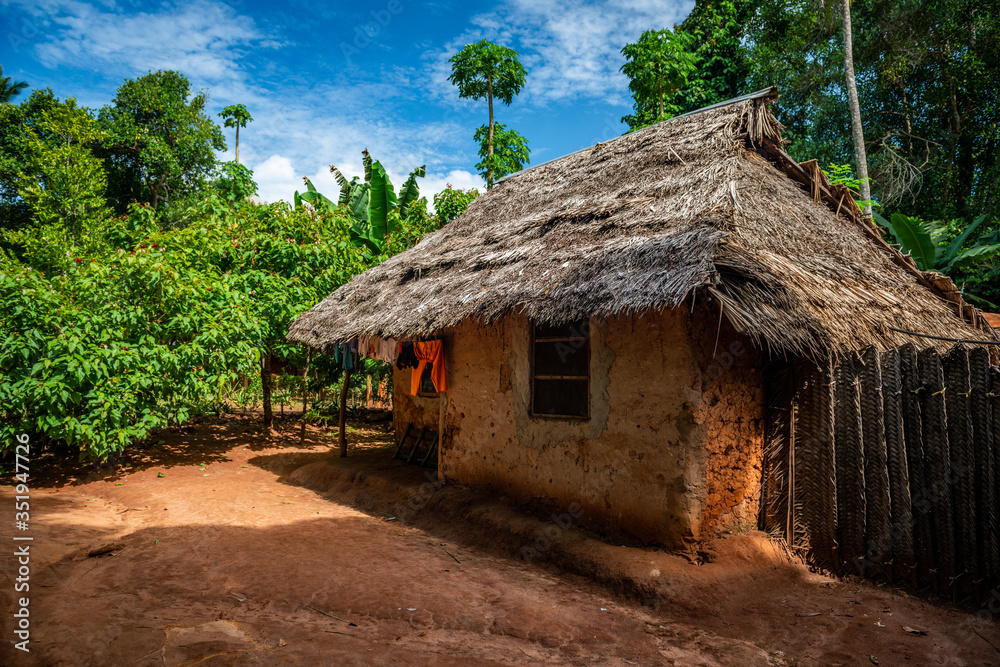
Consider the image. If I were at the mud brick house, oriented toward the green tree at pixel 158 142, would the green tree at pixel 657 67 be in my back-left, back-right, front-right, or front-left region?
front-right

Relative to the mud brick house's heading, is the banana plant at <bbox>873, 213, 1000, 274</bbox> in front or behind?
behind

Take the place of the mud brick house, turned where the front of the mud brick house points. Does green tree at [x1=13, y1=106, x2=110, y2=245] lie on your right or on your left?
on your right

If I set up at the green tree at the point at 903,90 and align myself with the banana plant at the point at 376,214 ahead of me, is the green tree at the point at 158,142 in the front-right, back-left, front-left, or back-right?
front-right

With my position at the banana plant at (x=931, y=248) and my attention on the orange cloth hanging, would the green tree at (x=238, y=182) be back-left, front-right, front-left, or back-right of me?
front-right

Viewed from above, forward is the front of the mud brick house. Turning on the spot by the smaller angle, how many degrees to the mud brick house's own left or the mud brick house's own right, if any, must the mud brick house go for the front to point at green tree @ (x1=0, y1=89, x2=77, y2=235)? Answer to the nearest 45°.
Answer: approximately 90° to the mud brick house's own right

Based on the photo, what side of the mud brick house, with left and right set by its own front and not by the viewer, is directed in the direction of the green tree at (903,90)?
back

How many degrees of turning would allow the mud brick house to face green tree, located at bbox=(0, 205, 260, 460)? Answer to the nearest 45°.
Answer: approximately 45° to its right

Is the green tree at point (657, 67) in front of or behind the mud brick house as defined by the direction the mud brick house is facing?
behind

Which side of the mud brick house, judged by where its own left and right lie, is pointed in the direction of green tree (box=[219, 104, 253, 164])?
right

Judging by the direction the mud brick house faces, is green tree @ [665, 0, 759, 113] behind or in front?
behind

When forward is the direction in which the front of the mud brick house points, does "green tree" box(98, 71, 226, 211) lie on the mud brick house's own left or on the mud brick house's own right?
on the mud brick house's own right
